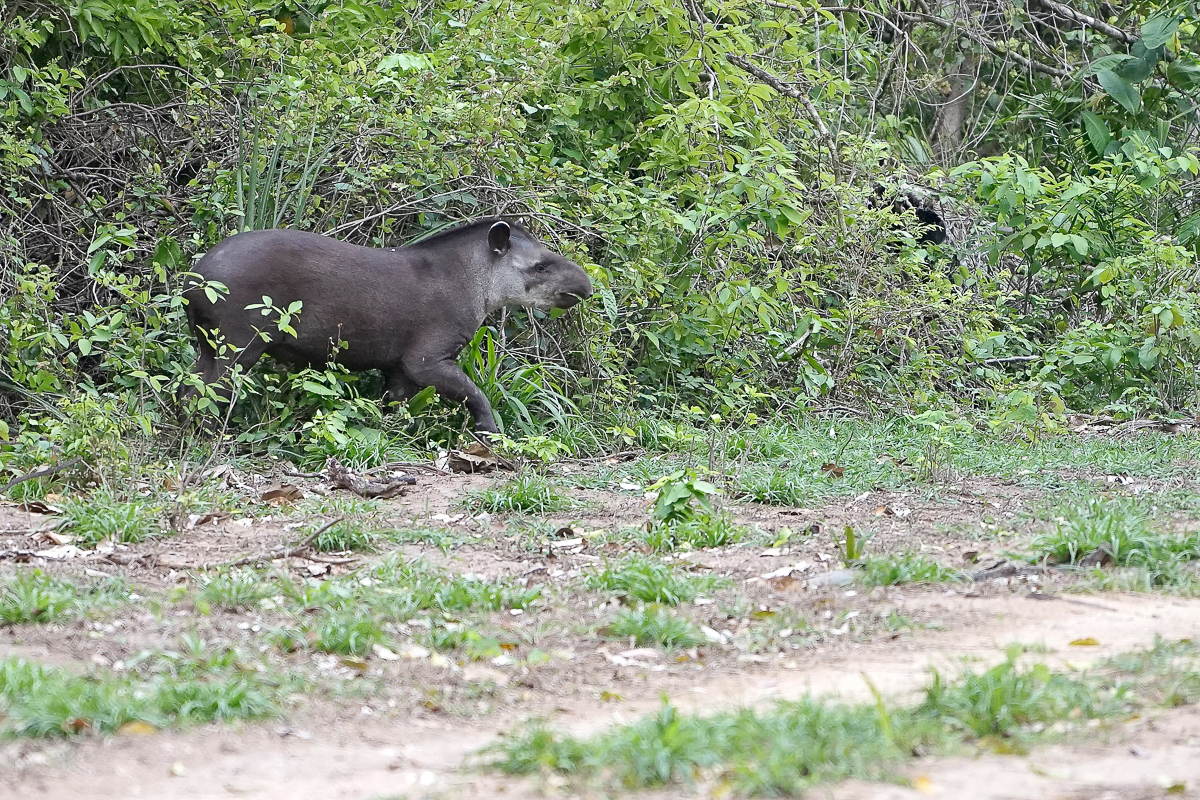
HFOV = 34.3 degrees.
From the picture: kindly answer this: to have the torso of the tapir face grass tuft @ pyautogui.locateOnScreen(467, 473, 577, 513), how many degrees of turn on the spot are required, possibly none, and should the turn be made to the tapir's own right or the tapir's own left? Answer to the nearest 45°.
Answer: approximately 90° to the tapir's own right

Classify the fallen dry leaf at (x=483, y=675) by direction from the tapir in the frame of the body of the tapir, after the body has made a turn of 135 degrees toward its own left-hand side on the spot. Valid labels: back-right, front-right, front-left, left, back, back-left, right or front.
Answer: back-left

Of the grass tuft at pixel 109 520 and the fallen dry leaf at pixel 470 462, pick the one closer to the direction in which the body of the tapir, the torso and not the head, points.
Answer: the fallen dry leaf

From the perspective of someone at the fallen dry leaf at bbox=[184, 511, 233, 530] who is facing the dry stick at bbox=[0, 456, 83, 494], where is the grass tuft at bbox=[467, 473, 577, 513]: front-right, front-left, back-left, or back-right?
back-right

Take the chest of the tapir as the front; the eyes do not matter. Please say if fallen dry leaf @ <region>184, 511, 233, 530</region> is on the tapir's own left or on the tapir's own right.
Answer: on the tapir's own right

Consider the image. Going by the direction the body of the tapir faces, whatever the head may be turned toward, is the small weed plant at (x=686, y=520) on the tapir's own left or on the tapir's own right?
on the tapir's own right

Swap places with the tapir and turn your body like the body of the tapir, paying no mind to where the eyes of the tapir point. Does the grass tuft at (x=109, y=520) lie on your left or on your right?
on your right

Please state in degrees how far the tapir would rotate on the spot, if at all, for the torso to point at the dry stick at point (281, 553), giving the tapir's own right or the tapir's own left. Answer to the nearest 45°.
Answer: approximately 90° to the tapir's own right

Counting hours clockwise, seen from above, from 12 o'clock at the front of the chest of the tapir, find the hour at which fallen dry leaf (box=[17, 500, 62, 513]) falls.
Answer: The fallen dry leaf is roughly at 4 o'clock from the tapir.

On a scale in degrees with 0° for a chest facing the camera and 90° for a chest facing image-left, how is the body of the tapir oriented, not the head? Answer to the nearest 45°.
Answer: approximately 270°
